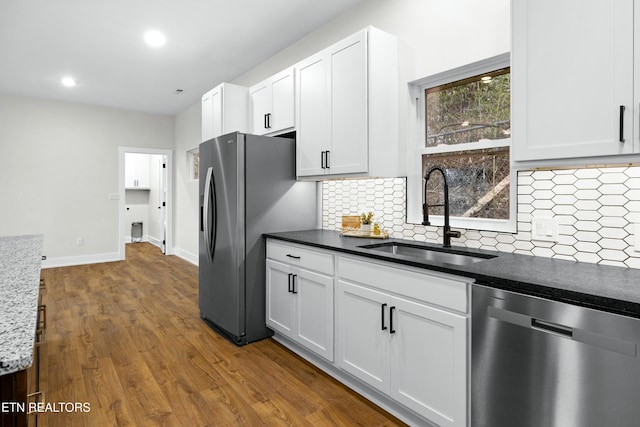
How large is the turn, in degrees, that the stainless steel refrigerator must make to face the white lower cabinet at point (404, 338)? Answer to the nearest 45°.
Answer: approximately 90° to its left

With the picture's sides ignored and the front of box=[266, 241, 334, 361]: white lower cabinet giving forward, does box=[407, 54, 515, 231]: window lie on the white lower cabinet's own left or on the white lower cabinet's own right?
on the white lower cabinet's own left

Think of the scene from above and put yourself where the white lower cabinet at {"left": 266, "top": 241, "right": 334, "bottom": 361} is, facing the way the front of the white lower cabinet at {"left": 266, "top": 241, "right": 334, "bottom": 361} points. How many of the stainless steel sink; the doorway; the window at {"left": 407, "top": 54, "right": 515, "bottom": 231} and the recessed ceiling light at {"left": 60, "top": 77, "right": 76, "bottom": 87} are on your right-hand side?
2

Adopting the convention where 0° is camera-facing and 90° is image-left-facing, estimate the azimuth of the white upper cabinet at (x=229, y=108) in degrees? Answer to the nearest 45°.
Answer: approximately 45°

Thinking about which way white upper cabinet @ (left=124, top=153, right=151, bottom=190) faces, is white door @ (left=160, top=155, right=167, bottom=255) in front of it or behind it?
in front

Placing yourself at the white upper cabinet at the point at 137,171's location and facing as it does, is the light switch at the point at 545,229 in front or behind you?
in front

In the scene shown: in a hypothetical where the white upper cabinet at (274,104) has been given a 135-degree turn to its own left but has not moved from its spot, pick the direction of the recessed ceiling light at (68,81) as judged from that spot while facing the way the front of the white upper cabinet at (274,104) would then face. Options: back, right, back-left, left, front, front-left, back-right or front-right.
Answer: back-left

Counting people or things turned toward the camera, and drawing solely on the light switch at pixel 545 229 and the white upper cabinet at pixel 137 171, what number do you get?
2

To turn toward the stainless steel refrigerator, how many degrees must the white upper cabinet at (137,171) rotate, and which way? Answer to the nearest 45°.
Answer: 0° — it already faces it

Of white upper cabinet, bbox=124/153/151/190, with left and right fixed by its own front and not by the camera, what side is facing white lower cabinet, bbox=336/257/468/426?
front

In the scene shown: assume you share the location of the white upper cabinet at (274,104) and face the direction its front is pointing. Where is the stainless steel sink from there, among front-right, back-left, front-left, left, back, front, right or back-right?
left
